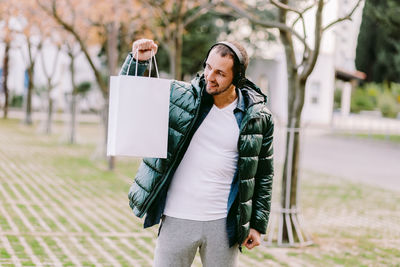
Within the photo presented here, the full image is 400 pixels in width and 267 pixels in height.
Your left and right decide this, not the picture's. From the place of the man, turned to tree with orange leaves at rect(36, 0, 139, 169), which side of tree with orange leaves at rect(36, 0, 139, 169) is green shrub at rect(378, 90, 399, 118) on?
right

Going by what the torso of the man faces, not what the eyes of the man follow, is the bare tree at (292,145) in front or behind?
behind

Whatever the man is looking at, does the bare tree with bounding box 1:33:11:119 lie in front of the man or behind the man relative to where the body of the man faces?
behind

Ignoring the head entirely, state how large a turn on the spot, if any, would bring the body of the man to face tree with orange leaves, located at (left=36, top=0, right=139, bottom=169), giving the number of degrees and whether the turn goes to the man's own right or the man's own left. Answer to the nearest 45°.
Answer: approximately 180°

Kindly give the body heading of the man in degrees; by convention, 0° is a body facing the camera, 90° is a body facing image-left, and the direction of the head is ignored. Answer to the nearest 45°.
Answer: approximately 0°
